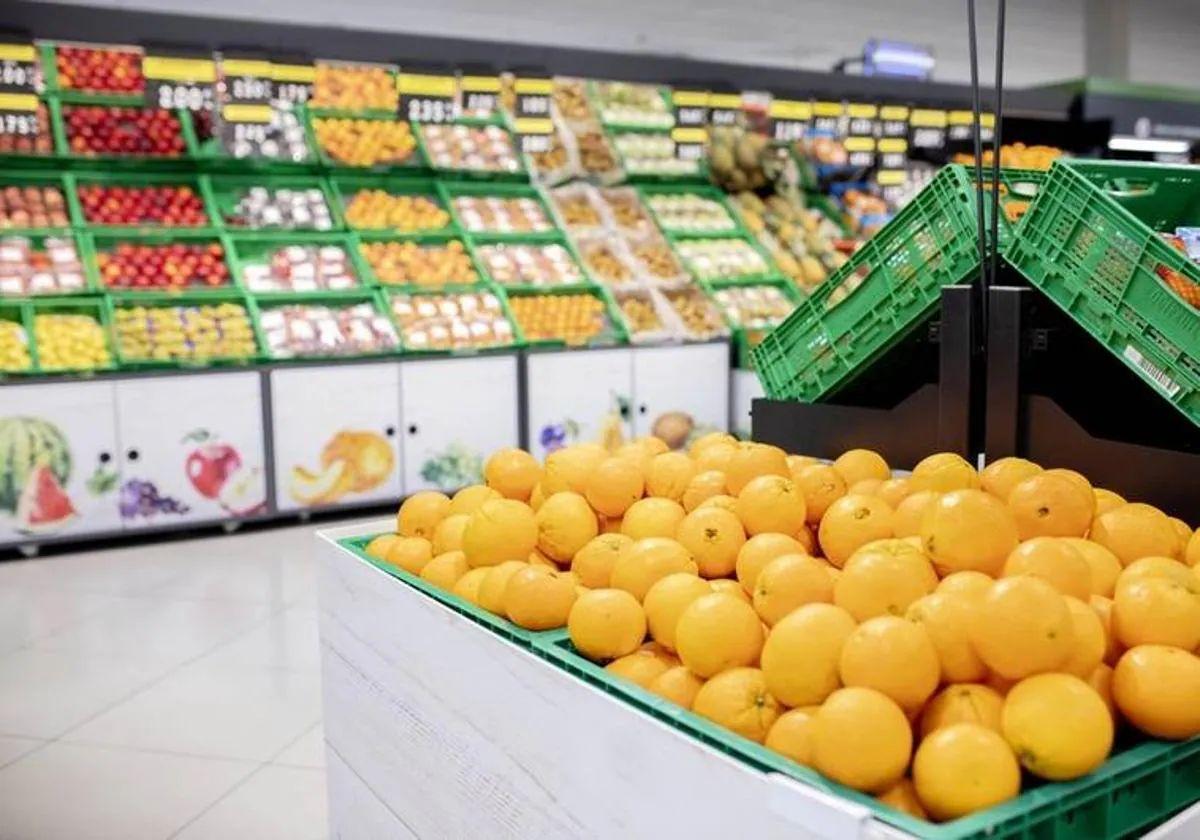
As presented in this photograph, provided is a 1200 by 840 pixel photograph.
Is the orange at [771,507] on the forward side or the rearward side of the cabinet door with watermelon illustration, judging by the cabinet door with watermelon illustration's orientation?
on the forward side

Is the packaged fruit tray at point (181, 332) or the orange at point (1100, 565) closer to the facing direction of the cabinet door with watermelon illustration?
the orange

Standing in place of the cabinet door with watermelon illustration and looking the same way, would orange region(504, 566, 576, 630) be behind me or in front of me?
in front

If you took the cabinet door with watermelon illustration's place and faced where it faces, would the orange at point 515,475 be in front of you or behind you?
in front

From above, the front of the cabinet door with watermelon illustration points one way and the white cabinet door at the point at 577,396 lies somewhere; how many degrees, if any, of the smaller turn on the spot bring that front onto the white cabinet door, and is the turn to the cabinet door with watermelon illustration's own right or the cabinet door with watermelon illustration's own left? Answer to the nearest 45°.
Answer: approximately 45° to the cabinet door with watermelon illustration's own left

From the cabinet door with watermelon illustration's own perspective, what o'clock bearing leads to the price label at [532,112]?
The price label is roughly at 10 o'clock from the cabinet door with watermelon illustration.

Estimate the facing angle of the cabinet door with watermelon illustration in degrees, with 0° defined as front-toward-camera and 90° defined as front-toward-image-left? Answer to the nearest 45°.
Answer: approximately 315°
